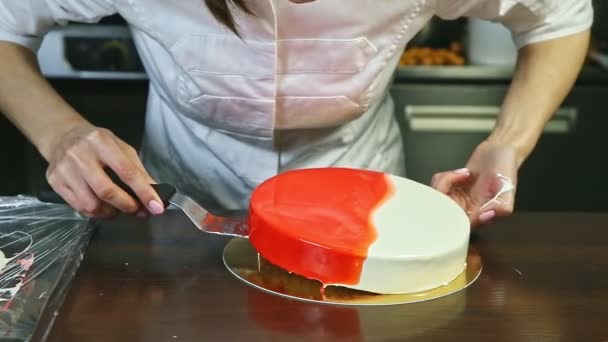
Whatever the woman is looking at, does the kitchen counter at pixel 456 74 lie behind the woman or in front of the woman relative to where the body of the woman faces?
behind

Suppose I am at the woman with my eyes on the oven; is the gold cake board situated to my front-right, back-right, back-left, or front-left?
back-right

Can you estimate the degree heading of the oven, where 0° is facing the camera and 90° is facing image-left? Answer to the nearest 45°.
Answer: approximately 0°

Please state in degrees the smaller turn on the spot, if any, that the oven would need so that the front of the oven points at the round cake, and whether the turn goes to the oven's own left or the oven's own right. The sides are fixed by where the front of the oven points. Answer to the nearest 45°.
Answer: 0° — it already faces it

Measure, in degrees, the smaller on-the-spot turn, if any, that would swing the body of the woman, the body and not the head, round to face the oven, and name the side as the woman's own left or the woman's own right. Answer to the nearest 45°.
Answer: approximately 135° to the woman's own left

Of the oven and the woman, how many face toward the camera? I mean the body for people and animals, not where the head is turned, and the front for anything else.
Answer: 2

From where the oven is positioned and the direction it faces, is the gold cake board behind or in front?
in front

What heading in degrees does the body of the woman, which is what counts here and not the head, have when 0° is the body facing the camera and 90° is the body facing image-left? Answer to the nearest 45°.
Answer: approximately 0°

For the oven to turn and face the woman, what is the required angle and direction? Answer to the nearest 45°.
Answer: approximately 45° to its right
